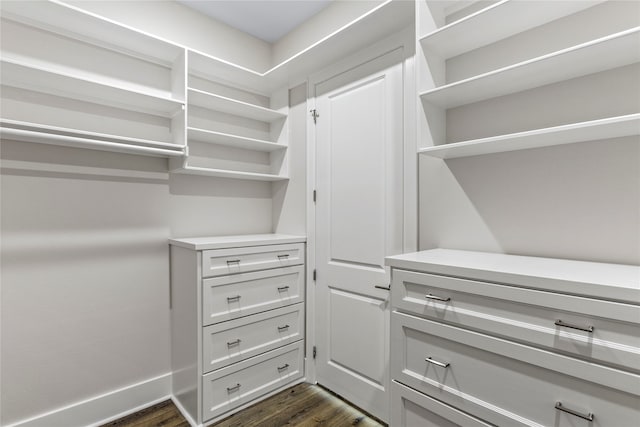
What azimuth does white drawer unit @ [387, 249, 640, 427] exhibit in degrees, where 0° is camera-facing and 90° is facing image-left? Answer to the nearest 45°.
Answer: approximately 45°

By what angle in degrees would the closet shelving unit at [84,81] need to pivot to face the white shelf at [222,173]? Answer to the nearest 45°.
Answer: approximately 45° to its left

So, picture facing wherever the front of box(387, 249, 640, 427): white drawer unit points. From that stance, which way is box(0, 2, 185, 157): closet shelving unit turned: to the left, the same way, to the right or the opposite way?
the opposite way

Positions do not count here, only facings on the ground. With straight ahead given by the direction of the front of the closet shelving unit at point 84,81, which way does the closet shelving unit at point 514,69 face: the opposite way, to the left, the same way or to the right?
the opposite way

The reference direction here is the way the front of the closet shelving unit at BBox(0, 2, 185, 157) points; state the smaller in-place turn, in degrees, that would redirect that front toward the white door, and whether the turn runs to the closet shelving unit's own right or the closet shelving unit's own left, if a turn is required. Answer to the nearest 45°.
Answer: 0° — it already faces it

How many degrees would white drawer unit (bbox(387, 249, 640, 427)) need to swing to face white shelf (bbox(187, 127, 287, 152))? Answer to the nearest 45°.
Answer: approximately 45° to its right

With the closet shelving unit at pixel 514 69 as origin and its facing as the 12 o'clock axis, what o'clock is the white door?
The white door is roughly at 2 o'clock from the closet shelving unit.
